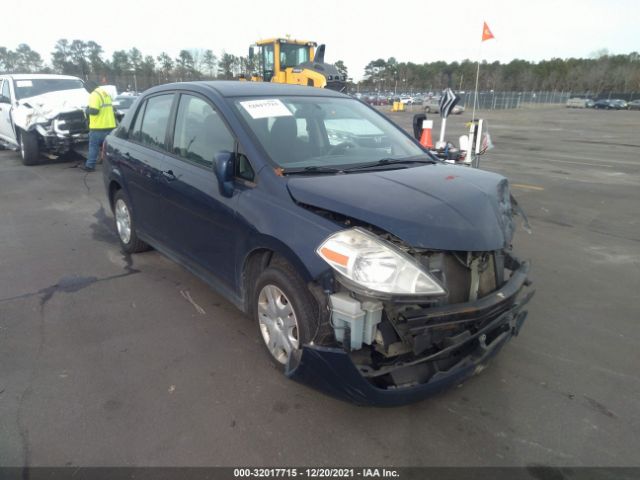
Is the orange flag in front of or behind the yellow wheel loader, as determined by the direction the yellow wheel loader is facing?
behind

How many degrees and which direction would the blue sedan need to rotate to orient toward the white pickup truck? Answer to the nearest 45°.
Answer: approximately 180°

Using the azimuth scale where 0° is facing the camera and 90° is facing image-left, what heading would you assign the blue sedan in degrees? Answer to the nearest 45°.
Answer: approximately 315°

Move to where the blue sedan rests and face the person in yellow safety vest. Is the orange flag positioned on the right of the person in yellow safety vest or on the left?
right

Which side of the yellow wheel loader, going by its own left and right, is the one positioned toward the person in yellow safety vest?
left

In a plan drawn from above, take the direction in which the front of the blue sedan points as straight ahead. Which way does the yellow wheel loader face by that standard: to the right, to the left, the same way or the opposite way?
the opposite way

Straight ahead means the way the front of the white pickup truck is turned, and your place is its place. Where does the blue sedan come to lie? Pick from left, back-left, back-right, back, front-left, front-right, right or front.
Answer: front-right

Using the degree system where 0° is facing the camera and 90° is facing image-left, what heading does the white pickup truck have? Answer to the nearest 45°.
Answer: approximately 315°

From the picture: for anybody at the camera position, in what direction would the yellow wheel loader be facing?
facing away from the viewer and to the left of the viewer

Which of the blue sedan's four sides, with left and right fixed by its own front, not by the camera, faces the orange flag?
left
